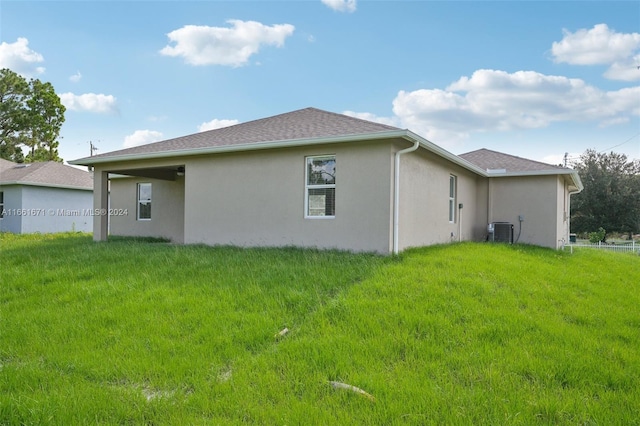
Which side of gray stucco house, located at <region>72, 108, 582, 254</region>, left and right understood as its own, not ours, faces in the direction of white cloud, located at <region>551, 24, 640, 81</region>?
front

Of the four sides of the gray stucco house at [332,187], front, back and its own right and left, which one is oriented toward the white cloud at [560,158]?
front

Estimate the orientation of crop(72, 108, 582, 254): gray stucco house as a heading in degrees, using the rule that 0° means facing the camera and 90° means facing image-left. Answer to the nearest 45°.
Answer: approximately 225°

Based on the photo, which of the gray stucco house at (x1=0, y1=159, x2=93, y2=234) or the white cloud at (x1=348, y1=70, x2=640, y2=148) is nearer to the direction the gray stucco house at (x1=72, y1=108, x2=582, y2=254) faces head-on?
the white cloud

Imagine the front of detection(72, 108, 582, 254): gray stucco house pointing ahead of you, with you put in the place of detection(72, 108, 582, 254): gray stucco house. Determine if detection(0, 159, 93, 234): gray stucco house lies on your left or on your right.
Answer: on your left

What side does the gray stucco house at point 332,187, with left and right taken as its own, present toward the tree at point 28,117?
left

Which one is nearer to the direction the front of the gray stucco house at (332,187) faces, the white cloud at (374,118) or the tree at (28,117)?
the white cloud

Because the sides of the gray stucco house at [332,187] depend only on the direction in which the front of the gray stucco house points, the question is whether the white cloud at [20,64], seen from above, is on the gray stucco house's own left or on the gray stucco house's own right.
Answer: on the gray stucco house's own left
